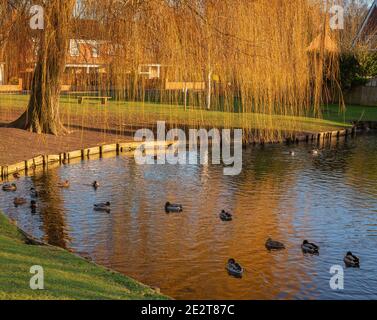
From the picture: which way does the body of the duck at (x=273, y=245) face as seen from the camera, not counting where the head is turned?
to the viewer's left

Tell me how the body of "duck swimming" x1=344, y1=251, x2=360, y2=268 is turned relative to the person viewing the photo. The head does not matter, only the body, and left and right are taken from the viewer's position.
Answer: facing away from the viewer and to the left of the viewer

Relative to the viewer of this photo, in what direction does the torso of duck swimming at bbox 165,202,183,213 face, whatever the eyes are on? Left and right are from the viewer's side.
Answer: facing to the left of the viewer

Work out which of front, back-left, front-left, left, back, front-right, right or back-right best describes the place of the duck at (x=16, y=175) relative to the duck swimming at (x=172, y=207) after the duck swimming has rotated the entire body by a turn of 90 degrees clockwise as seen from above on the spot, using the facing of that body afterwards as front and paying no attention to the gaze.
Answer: front-left

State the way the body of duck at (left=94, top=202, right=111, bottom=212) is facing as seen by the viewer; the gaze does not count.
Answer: to the viewer's right

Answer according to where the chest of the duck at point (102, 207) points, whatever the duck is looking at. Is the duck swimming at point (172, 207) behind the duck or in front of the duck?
in front

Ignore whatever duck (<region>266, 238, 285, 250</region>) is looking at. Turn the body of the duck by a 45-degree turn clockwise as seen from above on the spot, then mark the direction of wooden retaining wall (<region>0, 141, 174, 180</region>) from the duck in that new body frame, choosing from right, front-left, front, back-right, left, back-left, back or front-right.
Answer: front

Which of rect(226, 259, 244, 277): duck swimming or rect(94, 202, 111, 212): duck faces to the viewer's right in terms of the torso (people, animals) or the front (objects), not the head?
the duck

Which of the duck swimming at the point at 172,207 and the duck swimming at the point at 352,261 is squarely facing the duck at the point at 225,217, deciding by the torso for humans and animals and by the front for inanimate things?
the duck swimming at the point at 352,261

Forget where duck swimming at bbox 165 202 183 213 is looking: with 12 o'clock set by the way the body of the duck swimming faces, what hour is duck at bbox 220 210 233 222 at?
The duck is roughly at 7 o'clock from the duck swimming.
